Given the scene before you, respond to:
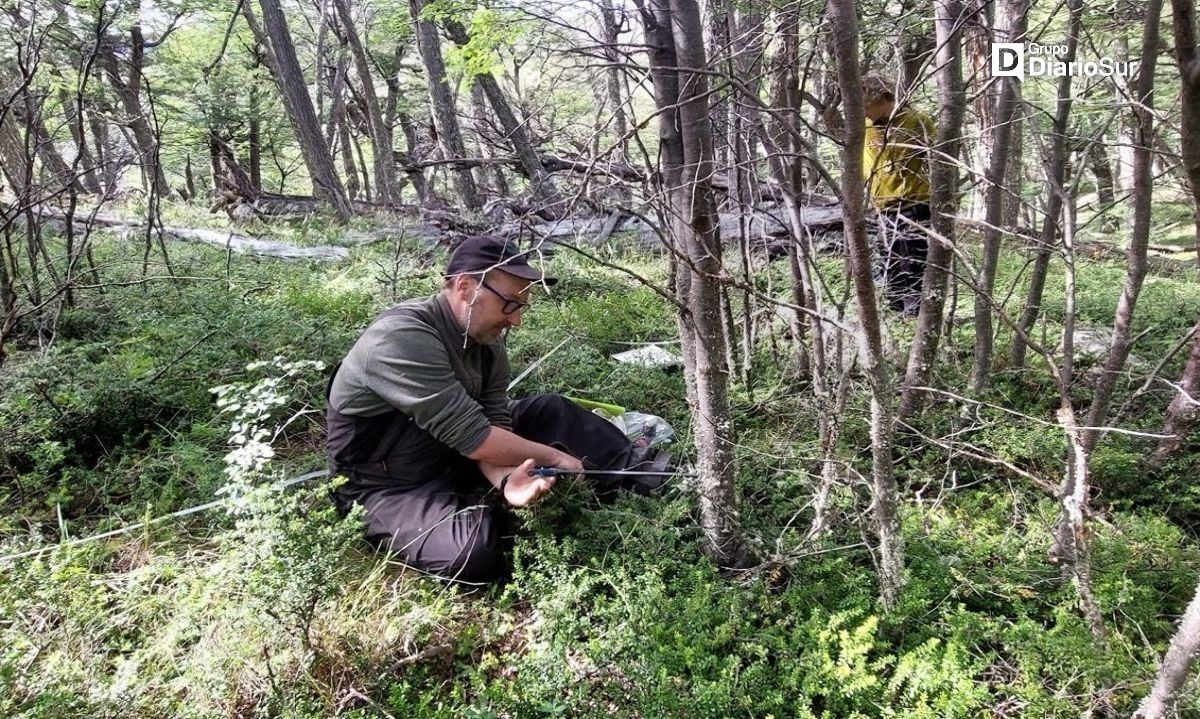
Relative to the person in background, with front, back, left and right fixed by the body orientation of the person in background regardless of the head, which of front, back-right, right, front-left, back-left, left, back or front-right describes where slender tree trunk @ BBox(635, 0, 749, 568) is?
front-left

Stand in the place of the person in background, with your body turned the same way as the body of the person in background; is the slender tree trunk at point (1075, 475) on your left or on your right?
on your left

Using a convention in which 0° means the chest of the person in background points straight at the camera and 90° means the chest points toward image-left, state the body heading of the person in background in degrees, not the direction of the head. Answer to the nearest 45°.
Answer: approximately 45°

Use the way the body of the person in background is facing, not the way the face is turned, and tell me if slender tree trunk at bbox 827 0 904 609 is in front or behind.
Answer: in front

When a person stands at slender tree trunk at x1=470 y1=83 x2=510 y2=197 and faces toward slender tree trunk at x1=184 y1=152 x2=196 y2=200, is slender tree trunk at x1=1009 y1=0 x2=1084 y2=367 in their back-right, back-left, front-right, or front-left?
back-left

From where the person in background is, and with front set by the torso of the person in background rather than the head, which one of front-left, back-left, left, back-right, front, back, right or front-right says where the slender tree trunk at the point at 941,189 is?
front-left

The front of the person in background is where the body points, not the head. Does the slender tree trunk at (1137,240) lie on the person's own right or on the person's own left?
on the person's own left

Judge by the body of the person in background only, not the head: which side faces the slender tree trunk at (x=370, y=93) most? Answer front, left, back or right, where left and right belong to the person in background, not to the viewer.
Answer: front
